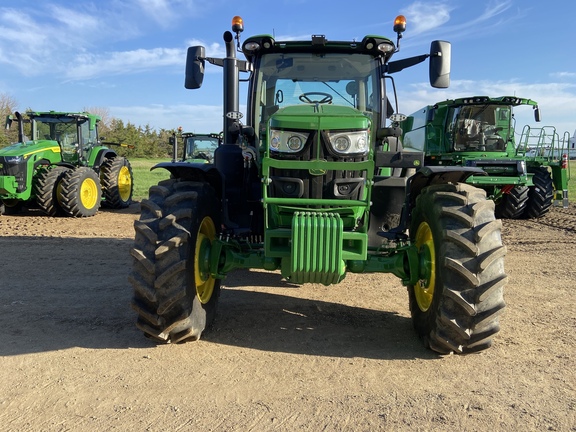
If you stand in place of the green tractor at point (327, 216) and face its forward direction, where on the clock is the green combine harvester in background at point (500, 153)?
The green combine harvester in background is roughly at 7 o'clock from the green tractor.

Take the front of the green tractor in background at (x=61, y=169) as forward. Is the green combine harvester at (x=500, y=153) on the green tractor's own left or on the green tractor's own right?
on the green tractor's own left

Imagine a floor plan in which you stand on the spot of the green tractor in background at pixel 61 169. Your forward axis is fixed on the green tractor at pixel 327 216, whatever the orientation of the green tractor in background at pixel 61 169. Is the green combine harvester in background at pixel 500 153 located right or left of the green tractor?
left

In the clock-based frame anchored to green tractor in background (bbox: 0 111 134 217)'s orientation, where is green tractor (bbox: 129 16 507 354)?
The green tractor is roughly at 10 o'clock from the green tractor in background.

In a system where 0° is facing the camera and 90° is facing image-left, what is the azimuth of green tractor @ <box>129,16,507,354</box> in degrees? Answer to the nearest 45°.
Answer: approximately 0°

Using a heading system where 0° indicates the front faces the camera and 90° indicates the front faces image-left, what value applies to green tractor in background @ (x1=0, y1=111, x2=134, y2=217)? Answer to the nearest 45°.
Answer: approximately 45°

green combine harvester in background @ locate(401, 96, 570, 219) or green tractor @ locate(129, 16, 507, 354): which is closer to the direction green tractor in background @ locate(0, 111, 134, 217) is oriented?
the green tractor

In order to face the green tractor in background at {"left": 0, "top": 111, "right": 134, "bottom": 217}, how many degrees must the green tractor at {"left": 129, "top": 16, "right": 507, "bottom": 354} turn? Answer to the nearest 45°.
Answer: approximately 135° to its right
